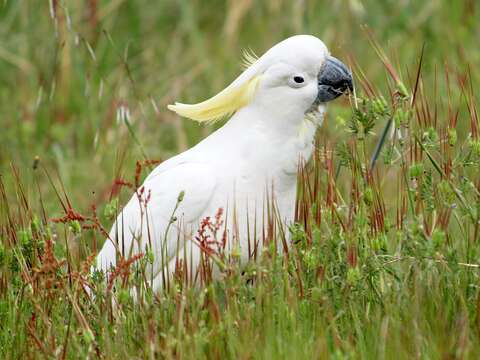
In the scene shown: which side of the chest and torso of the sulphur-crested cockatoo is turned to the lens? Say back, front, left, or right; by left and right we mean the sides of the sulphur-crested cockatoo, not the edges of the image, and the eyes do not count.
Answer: right
